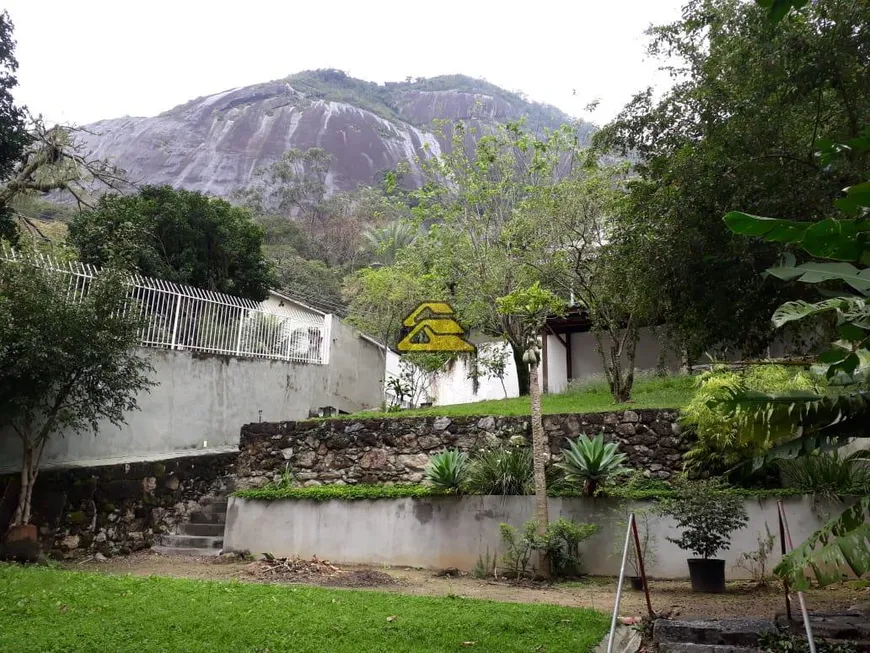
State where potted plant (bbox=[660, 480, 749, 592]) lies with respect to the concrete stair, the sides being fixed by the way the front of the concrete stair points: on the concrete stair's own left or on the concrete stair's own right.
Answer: on the concrete stair's own left

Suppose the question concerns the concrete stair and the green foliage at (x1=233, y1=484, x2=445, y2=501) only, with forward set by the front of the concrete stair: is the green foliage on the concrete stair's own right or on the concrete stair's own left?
on the concrete stair's own left

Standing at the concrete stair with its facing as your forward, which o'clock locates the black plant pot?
The black plant pot is roughly at 9 o'clock from the concrete stair.

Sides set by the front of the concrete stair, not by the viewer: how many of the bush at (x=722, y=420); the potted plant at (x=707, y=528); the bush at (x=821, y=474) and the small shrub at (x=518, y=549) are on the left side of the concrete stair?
4

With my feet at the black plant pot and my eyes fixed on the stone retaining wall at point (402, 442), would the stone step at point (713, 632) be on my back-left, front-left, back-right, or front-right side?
back-left

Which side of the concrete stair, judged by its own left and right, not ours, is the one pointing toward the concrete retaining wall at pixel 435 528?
left

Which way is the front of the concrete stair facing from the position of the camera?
facing the viewer and to the left of the viewer

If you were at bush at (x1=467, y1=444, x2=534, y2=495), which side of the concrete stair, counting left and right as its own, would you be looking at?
left

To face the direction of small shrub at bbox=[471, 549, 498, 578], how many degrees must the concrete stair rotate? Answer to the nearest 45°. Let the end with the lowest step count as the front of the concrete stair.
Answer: approximately 90° to its left

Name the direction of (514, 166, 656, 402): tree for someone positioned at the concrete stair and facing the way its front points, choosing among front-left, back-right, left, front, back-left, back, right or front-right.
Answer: back-left
